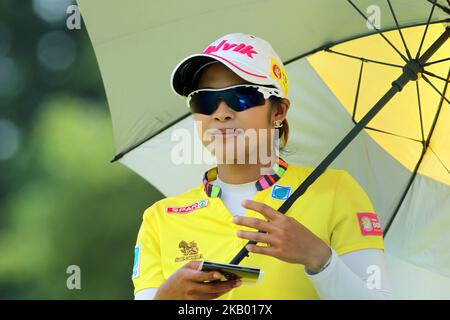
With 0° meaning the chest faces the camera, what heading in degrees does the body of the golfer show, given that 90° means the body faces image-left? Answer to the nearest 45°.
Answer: approximately 45°

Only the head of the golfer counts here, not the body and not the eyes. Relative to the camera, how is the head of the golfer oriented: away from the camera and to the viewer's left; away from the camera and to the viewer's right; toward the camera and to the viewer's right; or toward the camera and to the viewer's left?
toward the camera and to the viewer's left
